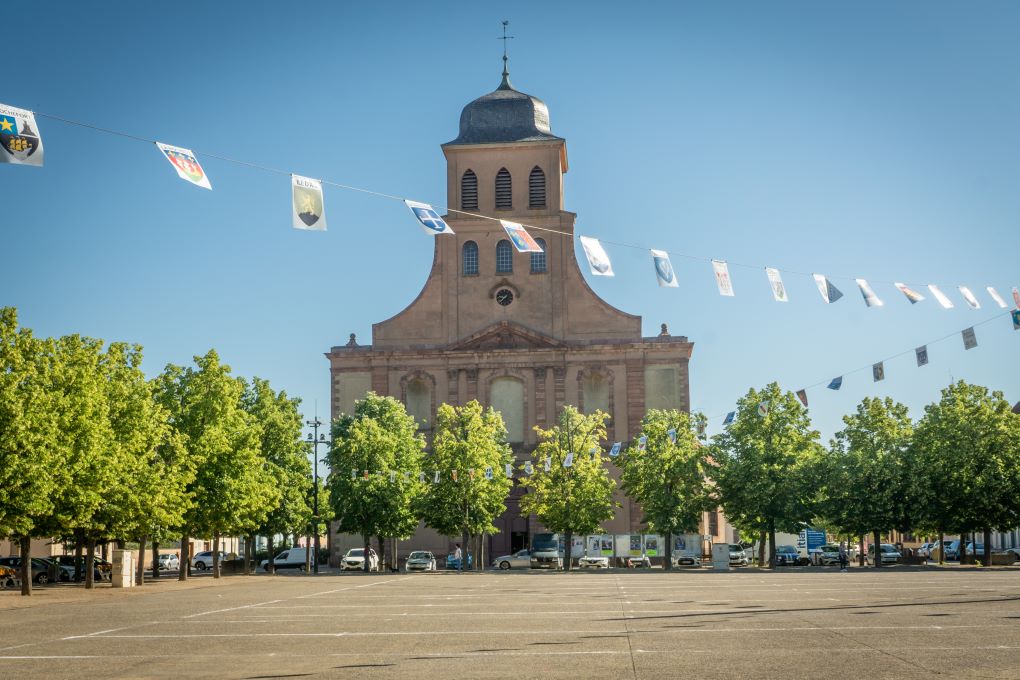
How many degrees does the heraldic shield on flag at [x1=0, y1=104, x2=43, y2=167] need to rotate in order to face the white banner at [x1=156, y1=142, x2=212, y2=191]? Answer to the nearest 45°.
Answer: approximately 135° to its left

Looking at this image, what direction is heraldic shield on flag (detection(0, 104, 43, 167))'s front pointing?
toward the camera

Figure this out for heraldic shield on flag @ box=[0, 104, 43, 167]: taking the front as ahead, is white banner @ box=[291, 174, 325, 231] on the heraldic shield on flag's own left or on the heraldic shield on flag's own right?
on the heraldic shield on flag's own left

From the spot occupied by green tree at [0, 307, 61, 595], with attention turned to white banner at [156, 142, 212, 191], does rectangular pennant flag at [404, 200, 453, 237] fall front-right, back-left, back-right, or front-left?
front-left

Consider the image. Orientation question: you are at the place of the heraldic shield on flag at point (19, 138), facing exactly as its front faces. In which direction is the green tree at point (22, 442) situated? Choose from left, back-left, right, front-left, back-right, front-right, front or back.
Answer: back

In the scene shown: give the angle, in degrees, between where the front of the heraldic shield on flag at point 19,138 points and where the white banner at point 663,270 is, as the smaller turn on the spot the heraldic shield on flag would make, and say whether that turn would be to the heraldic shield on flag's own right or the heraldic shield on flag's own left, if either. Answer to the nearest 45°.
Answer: approximately 135° to the heraldic shield on flag's own left

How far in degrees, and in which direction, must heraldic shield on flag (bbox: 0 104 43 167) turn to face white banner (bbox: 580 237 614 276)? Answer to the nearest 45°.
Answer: approximately 135° to its left

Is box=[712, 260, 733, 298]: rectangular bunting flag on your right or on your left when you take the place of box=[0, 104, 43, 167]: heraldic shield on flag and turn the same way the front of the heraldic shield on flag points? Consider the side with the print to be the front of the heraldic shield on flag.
on your left
